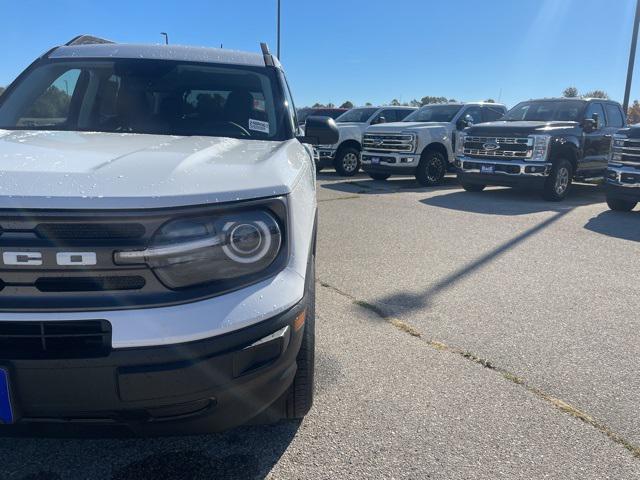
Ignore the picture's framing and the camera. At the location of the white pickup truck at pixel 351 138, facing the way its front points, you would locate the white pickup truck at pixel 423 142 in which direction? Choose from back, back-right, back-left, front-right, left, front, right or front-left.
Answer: left

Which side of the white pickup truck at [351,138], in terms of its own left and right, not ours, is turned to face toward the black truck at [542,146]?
left

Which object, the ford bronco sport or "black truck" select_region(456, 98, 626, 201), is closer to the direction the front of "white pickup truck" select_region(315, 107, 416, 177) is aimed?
the ford bronco sport

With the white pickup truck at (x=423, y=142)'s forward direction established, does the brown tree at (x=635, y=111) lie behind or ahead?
behind

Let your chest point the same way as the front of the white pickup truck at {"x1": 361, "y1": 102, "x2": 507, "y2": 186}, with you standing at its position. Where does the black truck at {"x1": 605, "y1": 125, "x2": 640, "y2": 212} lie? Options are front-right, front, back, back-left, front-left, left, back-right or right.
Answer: left

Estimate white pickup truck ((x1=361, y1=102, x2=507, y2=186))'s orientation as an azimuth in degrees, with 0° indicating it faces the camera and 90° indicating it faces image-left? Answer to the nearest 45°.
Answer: approximately 45°

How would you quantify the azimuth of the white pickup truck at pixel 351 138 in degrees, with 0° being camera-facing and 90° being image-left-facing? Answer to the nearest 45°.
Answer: approximately 45°

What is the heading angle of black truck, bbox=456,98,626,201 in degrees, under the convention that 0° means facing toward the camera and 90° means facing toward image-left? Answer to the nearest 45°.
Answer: approximately 45°
